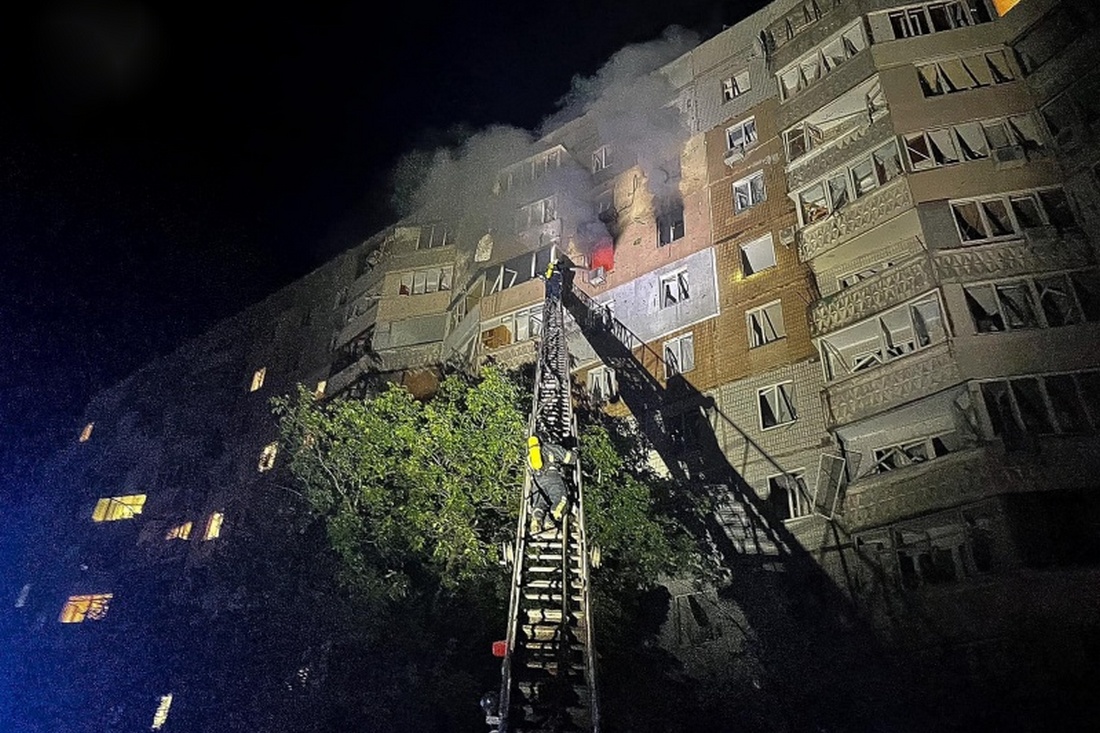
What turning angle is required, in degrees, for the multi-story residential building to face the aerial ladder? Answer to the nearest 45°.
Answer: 0° — it already faces it

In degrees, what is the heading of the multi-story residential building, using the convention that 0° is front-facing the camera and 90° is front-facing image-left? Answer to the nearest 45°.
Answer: approximately 45°

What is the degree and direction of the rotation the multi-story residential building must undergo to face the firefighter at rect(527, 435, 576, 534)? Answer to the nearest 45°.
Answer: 0° — it already faces them
